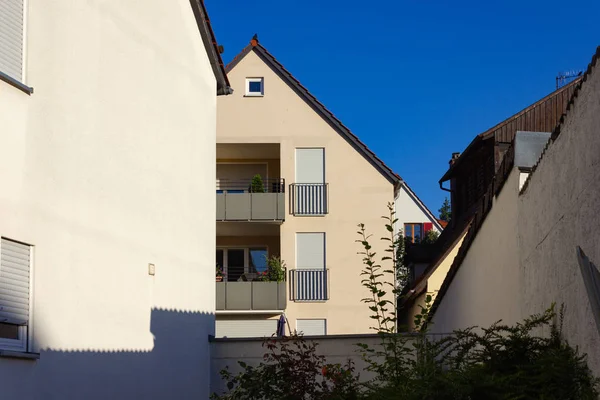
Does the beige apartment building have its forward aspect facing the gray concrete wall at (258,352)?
yes

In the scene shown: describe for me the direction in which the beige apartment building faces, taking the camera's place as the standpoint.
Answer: facing the viewer

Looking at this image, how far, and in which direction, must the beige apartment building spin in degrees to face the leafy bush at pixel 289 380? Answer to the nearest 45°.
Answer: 0° — it already faces it

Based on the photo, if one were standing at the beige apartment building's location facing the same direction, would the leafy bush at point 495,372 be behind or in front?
in front
